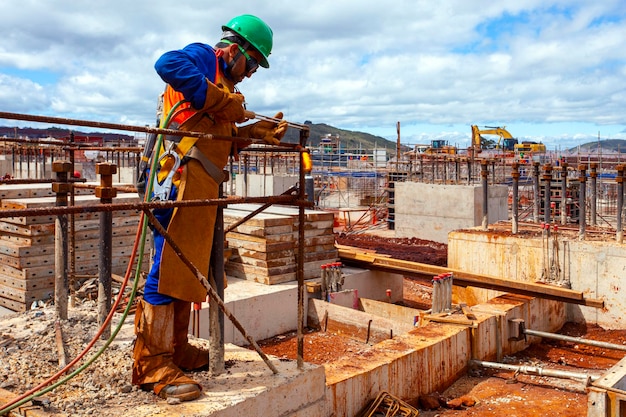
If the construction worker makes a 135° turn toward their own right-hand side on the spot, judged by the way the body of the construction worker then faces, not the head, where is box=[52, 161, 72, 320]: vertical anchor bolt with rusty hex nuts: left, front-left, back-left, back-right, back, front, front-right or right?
right

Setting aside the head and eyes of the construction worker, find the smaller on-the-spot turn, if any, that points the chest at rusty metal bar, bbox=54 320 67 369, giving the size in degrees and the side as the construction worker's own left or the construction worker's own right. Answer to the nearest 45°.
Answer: approximately 135° to the construction worker's own left

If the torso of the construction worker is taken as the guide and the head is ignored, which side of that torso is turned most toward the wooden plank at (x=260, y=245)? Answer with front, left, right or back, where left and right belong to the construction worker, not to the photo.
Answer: left

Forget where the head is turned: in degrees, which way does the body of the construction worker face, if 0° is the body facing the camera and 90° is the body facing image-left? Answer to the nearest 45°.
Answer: approximately 270°

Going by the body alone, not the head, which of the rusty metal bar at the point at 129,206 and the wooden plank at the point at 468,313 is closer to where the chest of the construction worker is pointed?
the wooden plank

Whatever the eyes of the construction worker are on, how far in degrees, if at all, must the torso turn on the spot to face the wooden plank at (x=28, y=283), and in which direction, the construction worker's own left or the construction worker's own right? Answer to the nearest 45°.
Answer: approximately 135° to the construction worker's own left

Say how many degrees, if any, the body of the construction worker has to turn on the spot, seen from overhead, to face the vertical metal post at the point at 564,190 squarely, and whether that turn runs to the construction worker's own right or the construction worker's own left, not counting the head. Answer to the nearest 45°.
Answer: approximately 45° to the construction worker's own left

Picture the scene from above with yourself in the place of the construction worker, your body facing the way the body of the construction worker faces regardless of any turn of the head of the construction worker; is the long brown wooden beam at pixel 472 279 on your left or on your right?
on your left

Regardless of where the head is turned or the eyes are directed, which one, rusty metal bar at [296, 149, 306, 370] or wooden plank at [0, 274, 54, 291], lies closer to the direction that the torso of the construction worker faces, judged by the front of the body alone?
the rusty metal bar

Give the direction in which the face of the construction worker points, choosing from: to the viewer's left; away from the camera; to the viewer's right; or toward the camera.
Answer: to the viewer's right

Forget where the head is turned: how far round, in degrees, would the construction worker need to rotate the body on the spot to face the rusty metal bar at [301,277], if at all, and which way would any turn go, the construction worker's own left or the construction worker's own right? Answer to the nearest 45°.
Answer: approximately 45° to the construction worker's own left
